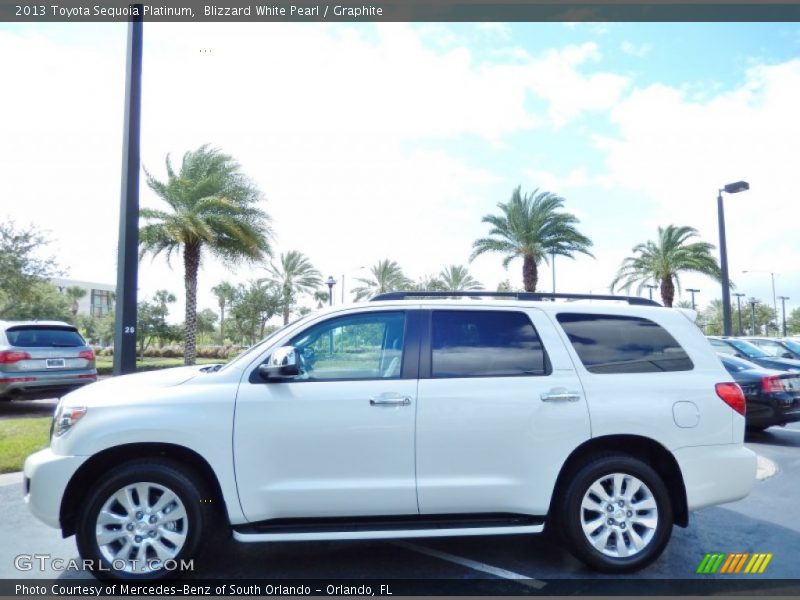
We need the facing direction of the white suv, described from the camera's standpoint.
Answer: facing to the left of the viewer

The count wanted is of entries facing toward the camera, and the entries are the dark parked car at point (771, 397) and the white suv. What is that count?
0

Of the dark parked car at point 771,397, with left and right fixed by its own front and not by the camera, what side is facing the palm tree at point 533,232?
front

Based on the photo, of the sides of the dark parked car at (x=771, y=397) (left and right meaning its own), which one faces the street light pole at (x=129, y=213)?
left

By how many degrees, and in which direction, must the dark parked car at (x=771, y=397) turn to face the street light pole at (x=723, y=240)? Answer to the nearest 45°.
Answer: approximately 45° to its right

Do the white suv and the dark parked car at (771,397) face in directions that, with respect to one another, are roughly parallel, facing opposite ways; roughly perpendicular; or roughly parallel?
roughly perpendicular

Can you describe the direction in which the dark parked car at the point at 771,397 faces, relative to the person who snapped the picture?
facing away from the viewer and to the left of the viewer

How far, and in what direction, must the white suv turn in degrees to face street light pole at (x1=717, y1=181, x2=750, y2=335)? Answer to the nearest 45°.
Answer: approximately 135° to its right
